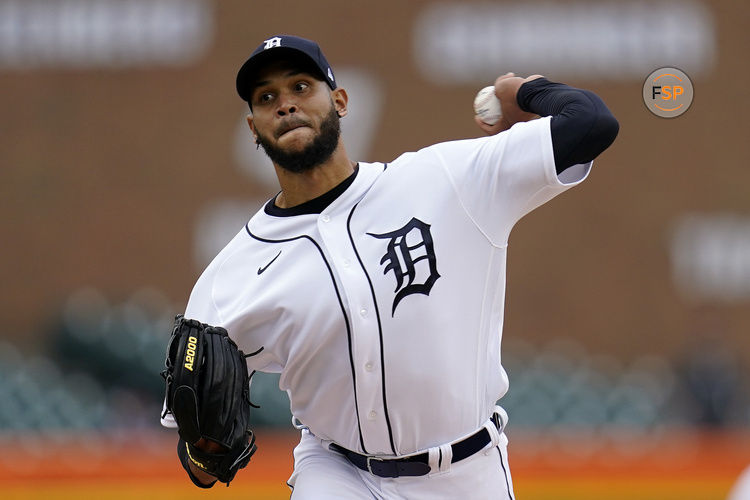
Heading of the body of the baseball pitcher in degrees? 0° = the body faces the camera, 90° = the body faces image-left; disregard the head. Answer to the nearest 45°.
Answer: approximately 0°
